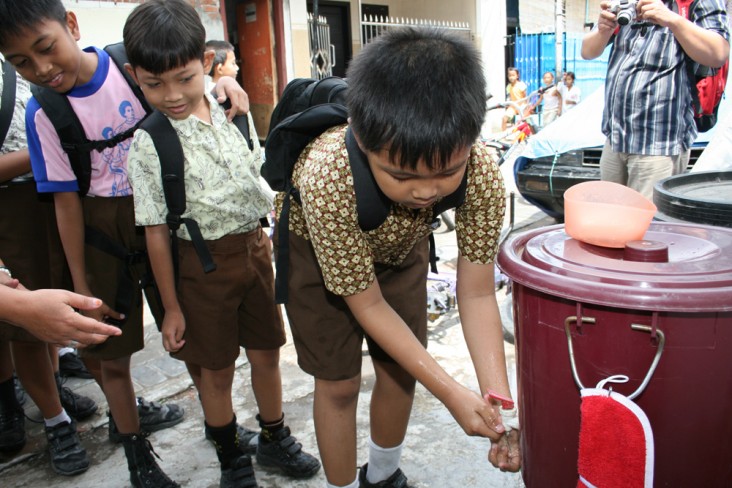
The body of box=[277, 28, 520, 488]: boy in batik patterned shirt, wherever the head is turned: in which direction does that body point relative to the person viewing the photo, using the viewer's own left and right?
facing the viewer and to the right of the viewer

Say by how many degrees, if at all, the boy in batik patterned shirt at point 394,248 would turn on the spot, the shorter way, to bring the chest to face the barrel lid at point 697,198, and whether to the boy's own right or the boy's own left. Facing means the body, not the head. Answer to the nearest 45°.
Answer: approximately 90° to the boy's own left

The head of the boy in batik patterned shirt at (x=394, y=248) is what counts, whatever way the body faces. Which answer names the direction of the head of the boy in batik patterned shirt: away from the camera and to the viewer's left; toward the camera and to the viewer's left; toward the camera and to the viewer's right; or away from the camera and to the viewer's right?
toward the camera and to the viewer's right

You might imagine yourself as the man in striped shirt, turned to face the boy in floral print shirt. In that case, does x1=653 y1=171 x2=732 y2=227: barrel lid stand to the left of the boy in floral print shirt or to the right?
left

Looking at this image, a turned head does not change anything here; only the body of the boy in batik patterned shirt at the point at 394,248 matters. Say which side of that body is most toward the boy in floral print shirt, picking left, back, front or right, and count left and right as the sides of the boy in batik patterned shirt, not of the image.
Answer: back

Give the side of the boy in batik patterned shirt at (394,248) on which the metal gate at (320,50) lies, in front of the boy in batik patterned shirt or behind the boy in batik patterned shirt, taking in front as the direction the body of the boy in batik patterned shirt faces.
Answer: behind

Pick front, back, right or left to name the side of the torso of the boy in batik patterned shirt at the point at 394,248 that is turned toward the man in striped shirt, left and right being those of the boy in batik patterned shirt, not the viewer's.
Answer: left
